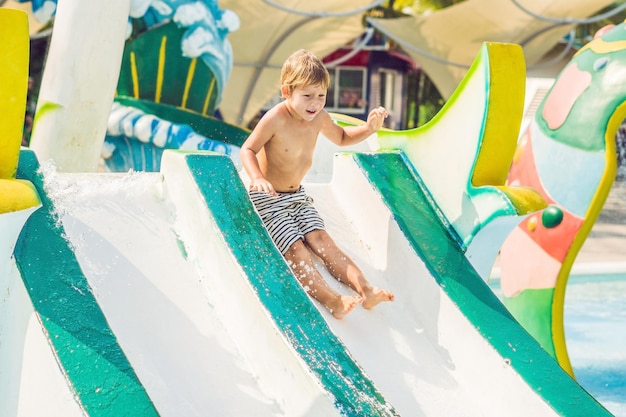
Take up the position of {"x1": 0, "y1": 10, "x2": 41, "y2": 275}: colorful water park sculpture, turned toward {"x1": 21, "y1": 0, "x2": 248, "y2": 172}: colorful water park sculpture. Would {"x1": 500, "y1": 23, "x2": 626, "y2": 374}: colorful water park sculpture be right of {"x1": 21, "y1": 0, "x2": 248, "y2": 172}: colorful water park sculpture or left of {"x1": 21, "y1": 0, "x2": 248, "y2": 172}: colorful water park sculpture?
right

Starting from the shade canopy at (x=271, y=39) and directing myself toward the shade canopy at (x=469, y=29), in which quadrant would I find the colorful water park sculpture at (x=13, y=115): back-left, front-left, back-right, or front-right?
back-right

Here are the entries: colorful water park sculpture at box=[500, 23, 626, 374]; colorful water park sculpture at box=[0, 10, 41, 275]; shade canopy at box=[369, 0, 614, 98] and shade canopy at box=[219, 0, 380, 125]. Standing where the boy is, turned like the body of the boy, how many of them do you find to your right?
1

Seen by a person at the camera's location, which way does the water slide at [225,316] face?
facing the viewer and to the right of the viewer

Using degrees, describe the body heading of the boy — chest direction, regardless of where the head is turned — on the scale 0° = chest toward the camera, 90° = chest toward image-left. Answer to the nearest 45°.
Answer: approximately 315°

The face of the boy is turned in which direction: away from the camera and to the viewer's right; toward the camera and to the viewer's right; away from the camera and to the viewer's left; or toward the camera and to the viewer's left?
toward the camera and to the viewer's right

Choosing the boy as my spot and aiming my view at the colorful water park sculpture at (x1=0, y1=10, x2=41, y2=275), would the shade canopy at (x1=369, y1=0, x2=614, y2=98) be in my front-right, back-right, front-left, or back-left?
back-right

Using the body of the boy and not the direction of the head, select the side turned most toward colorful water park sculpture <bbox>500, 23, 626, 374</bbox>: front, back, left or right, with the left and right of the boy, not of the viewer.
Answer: left

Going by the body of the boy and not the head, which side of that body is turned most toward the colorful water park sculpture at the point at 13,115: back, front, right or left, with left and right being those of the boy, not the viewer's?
right

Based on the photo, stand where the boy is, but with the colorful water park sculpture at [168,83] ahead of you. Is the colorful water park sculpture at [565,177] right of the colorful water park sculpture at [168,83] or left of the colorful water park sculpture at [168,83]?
right

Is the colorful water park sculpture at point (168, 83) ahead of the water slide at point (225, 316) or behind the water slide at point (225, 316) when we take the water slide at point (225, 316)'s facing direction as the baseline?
behind

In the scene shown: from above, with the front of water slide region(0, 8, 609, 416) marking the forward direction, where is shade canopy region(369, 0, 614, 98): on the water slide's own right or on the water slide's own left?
on the water slide's own left

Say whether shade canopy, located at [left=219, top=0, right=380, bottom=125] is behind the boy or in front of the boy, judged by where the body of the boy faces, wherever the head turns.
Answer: behind

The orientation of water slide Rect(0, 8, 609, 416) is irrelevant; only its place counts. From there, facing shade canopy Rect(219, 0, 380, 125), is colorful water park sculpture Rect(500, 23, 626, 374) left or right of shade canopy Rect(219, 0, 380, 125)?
right
